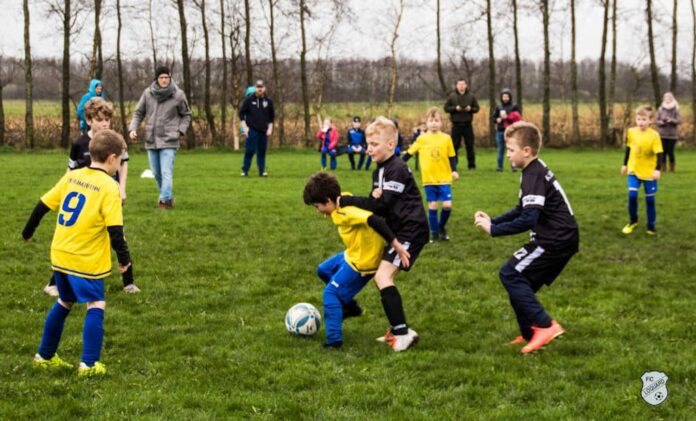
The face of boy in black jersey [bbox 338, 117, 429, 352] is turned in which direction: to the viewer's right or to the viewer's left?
to the viewer's left

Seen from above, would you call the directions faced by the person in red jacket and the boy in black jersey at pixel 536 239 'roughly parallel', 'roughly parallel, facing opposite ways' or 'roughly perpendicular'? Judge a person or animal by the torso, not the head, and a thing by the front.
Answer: roughly perpendicular

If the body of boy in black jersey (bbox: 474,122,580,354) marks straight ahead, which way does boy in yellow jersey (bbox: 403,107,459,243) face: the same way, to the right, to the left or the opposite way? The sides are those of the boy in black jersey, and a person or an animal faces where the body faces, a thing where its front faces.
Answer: to the left

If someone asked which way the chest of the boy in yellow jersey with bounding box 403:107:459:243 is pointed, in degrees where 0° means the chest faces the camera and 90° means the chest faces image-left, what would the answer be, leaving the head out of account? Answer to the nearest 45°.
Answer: approximately 0°

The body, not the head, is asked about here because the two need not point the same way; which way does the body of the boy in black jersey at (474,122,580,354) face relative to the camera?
to the viewer's left

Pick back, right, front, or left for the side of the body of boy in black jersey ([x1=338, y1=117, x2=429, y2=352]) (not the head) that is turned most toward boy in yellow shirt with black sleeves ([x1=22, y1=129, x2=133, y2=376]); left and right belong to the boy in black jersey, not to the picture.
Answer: front

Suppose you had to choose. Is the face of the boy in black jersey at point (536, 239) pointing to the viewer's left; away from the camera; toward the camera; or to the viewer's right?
to the viewer's left

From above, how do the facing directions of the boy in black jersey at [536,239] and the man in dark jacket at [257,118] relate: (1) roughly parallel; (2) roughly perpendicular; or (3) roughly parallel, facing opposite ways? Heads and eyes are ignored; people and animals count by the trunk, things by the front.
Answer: roughly perpendicular

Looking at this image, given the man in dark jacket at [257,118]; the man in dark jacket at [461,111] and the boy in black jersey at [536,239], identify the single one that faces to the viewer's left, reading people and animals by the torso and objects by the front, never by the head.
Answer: the boy in black jersey

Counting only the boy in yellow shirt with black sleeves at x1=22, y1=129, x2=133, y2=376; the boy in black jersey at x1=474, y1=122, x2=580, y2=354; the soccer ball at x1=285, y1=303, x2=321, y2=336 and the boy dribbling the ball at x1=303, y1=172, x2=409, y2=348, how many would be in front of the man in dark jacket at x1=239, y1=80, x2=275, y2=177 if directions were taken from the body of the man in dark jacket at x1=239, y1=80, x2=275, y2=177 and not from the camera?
4

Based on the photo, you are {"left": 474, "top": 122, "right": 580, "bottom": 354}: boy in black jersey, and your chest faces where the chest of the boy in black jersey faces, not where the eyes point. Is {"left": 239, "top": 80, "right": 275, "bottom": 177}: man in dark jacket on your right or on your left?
on your right

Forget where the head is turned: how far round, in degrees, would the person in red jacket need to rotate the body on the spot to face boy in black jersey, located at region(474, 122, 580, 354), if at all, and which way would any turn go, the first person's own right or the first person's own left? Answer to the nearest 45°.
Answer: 0° — they already face them
